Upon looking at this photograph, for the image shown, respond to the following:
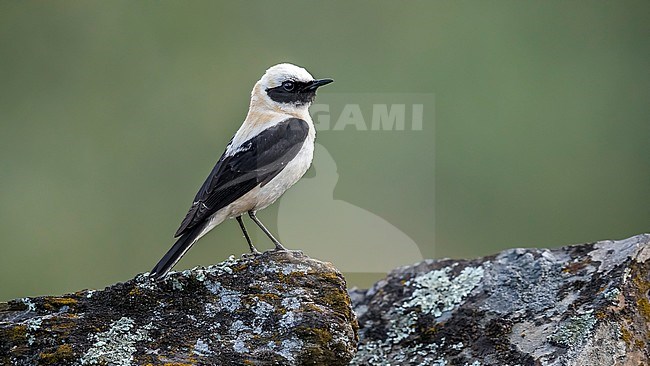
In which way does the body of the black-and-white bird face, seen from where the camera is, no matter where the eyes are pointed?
to the viewer's right
